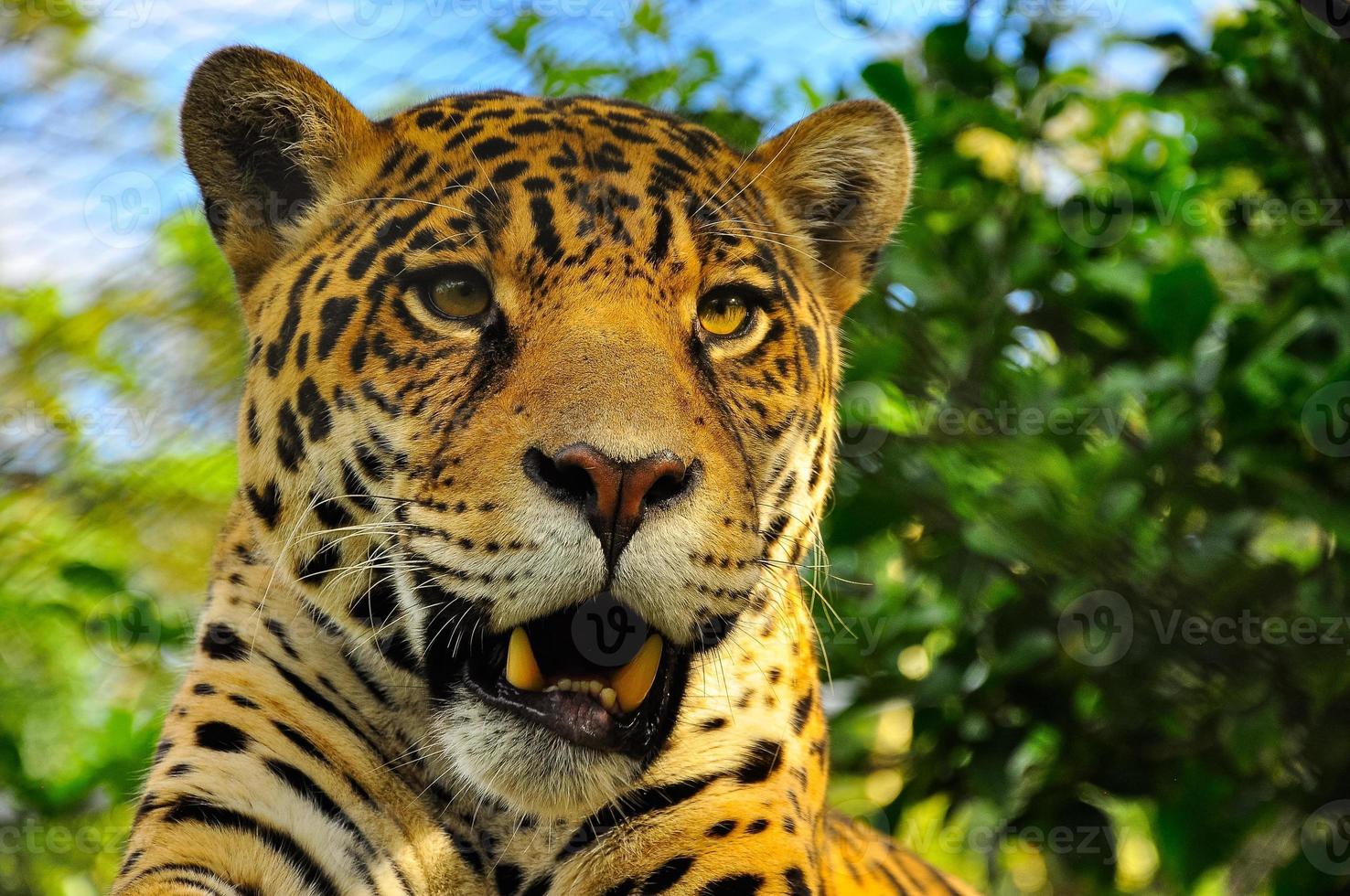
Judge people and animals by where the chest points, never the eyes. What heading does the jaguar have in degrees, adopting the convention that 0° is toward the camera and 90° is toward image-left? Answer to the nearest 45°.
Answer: approximately 0°
